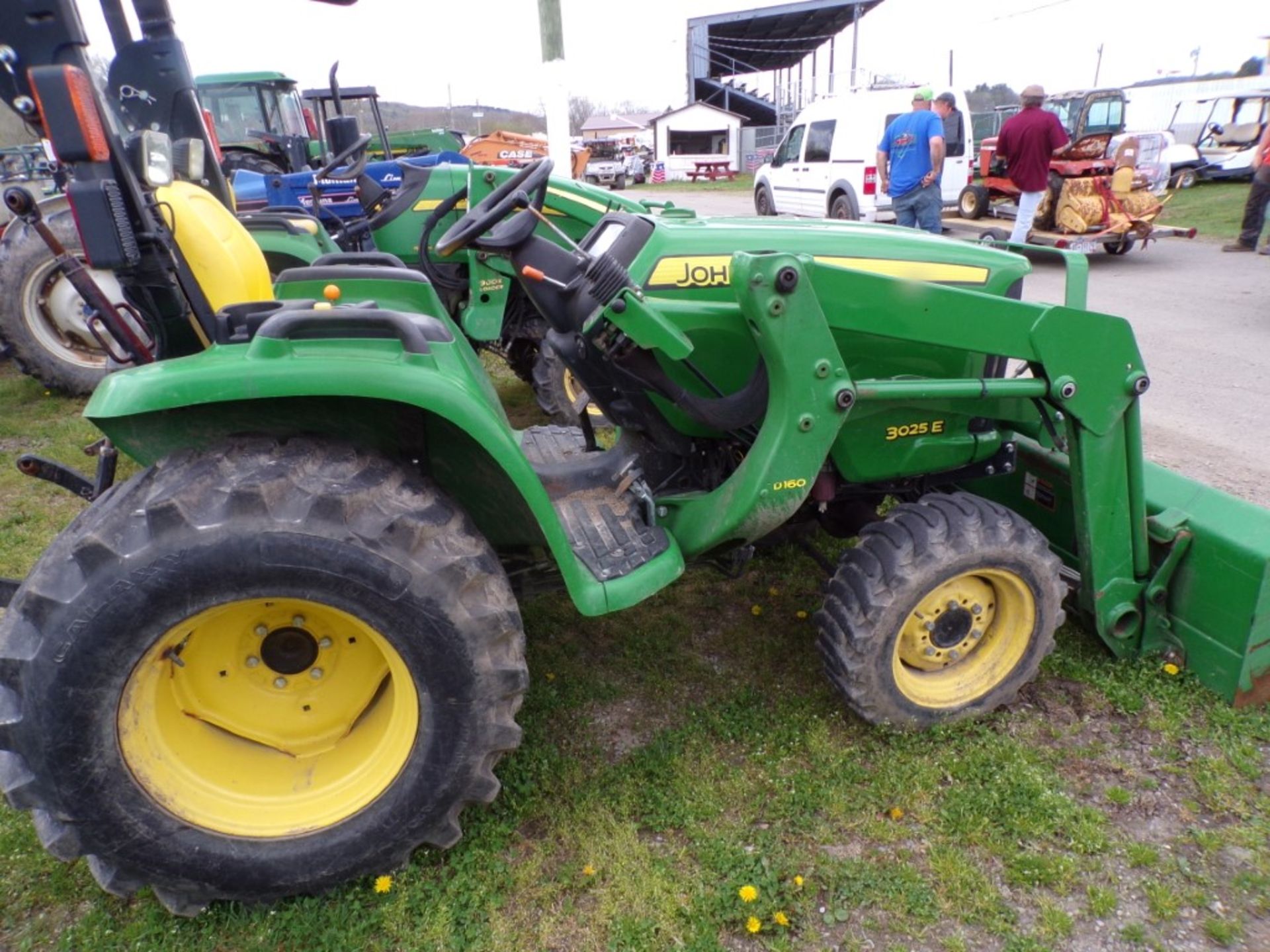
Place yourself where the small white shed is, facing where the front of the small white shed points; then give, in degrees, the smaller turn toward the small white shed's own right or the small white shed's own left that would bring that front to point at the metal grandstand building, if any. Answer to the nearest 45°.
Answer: approximately 135° to the small white shed's own left

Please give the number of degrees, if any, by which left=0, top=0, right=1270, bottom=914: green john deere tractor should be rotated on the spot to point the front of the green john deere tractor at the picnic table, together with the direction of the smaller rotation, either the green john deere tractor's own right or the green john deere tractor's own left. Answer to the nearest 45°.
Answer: approximately 90° to the green john deere tractor's own left

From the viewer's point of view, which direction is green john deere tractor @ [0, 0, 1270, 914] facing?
to the viewer's right

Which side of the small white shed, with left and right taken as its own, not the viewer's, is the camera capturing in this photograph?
front

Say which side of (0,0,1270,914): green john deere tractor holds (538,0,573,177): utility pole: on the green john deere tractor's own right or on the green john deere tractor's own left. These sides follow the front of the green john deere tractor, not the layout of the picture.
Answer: on the green john deere tractor's own left

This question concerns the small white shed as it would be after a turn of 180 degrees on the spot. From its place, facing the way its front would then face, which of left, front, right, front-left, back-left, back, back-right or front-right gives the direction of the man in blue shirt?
back

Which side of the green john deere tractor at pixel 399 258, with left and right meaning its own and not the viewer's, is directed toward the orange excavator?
left

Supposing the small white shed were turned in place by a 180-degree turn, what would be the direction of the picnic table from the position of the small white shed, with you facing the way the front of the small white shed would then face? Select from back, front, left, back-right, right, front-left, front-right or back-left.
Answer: back

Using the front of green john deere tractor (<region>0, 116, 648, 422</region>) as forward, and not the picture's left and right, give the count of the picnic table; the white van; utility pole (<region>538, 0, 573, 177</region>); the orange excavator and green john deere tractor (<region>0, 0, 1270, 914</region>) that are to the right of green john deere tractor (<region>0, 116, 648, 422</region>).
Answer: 1

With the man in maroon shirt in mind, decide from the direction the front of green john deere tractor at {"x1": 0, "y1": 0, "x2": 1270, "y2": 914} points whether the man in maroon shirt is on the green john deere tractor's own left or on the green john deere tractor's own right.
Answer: on the green john deere tractor's own left

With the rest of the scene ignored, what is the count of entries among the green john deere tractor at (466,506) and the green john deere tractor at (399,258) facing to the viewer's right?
2

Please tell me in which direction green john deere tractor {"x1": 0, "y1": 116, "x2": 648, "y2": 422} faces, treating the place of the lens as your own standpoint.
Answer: facing to the right of the viewer

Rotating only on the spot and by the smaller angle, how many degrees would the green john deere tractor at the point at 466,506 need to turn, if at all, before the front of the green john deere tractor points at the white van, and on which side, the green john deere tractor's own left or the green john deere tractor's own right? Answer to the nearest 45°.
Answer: approximately 90° to the green john deere tractor's own left
